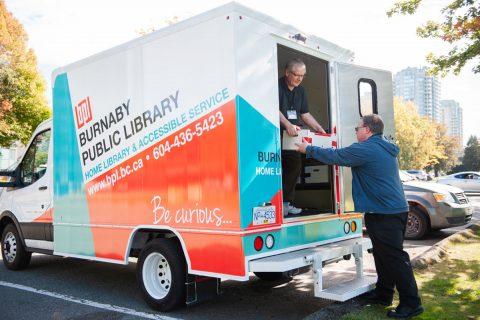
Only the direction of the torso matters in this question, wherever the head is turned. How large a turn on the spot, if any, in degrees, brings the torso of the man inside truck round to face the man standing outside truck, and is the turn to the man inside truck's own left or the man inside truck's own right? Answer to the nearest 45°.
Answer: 0° — they already face them

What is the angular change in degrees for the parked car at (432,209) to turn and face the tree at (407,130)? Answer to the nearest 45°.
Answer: approximately 135° to its left

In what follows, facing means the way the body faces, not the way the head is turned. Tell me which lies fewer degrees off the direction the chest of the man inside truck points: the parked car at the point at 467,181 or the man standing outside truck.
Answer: the man standing outside truck

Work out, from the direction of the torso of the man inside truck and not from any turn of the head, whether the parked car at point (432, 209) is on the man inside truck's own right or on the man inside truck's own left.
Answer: on the man inside truck's own left

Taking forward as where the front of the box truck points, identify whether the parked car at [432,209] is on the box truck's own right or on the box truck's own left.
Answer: on the box truck's own right

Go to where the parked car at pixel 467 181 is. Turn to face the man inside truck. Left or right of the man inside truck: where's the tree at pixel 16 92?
right

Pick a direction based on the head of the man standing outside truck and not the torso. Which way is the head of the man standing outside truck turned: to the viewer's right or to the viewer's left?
to the viewer's left

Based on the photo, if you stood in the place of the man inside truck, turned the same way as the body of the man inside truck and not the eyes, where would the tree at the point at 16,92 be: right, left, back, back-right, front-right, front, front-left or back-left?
back

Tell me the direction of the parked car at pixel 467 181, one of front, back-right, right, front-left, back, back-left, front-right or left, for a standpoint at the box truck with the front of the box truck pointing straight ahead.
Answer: right

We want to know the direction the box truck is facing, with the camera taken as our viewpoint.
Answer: facing away from the viewer and to the left of the viewer
